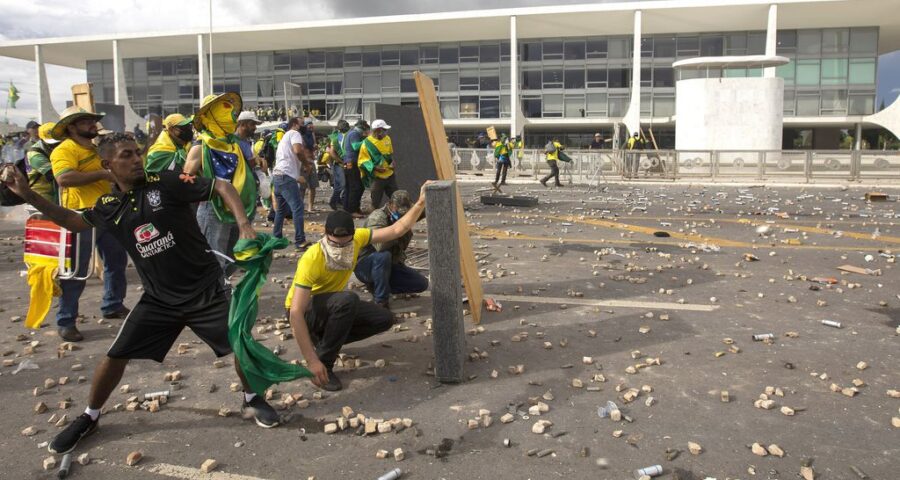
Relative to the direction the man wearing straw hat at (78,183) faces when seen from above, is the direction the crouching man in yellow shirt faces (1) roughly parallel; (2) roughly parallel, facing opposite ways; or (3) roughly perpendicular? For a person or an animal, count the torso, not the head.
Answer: roughly parallel

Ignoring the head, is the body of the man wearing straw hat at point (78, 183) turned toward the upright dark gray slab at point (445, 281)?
yes

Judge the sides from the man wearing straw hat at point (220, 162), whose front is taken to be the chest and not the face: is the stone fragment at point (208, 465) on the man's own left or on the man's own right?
on the man's own right

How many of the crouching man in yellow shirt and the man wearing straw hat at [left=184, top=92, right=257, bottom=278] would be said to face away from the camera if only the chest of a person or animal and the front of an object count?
0

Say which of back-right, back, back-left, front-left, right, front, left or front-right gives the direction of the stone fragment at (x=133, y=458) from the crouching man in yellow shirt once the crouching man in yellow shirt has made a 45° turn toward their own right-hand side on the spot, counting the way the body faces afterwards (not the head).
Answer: front-right

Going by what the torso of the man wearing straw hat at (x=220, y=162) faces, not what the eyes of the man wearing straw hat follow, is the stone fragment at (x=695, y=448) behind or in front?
in front

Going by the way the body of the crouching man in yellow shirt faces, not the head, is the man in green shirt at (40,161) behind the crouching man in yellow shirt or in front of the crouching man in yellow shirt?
behind

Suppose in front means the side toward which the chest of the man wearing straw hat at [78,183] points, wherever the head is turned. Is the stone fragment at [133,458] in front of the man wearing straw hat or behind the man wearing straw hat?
in front

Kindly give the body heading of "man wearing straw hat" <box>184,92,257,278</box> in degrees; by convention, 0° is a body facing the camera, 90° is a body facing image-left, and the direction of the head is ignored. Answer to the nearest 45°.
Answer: approximately 315°

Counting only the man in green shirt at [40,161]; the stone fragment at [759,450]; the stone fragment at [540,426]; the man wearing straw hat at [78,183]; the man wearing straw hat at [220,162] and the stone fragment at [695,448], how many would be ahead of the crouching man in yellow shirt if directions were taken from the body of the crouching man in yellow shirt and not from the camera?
3

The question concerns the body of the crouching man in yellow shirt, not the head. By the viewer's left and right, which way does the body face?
facing the viewer and to the right of the viewer

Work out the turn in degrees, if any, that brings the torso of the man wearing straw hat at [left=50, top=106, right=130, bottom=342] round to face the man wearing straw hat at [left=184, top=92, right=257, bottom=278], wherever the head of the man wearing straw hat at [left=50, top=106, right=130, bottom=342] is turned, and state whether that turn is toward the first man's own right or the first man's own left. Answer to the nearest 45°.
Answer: approximately 45° to the first man's own left

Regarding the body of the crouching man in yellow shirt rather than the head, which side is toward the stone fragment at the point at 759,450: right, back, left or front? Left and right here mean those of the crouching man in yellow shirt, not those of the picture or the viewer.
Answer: front
